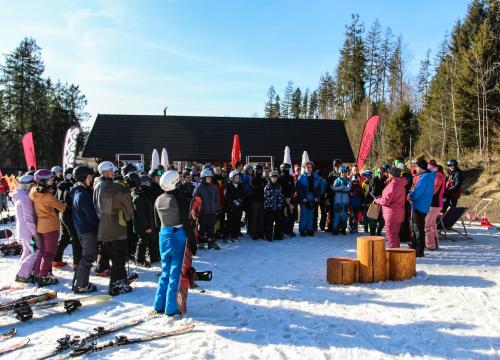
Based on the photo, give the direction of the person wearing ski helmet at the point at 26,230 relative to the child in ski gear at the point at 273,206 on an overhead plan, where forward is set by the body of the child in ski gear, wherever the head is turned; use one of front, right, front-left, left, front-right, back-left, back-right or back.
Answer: front-right

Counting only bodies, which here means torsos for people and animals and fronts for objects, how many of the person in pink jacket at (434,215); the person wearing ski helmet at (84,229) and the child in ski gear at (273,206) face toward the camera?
1

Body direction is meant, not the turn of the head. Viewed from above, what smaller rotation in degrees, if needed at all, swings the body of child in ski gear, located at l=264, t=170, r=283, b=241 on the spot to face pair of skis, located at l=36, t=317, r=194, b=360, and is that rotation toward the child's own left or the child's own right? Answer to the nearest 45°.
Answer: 0° — they already face it

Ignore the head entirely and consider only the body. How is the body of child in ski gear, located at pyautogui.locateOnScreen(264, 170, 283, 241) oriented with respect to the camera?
toward the camera

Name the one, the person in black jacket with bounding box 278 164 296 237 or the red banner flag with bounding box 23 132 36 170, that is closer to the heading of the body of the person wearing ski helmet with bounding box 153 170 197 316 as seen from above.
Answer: the person in black jacket

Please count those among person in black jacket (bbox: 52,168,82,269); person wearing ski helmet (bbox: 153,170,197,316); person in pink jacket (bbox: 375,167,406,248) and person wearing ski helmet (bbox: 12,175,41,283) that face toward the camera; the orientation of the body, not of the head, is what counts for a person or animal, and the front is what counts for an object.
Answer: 0

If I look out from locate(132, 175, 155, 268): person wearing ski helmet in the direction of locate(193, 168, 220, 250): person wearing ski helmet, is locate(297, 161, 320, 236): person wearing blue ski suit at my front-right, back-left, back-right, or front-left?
front-right

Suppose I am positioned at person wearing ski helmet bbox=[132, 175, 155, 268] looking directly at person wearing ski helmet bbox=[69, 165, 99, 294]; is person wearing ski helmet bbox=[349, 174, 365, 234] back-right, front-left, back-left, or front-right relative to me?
back-left

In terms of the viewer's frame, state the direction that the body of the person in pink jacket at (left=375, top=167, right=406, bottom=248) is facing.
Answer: to the viewer's left

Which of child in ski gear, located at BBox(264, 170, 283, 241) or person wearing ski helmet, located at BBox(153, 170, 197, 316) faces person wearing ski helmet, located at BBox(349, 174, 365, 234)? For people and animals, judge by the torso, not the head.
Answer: person wearing ski helmet, located at BBox(153, 170, 197, 316)

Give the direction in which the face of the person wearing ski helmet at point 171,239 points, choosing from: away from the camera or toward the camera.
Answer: away from the camera

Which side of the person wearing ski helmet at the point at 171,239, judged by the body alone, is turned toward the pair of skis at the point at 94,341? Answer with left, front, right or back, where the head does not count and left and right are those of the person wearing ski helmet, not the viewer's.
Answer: back

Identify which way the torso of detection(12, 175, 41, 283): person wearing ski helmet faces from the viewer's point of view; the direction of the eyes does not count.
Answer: to the viewer's right

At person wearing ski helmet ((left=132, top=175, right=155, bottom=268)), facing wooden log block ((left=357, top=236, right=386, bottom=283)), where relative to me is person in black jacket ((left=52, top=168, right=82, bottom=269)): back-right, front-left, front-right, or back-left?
back-right
